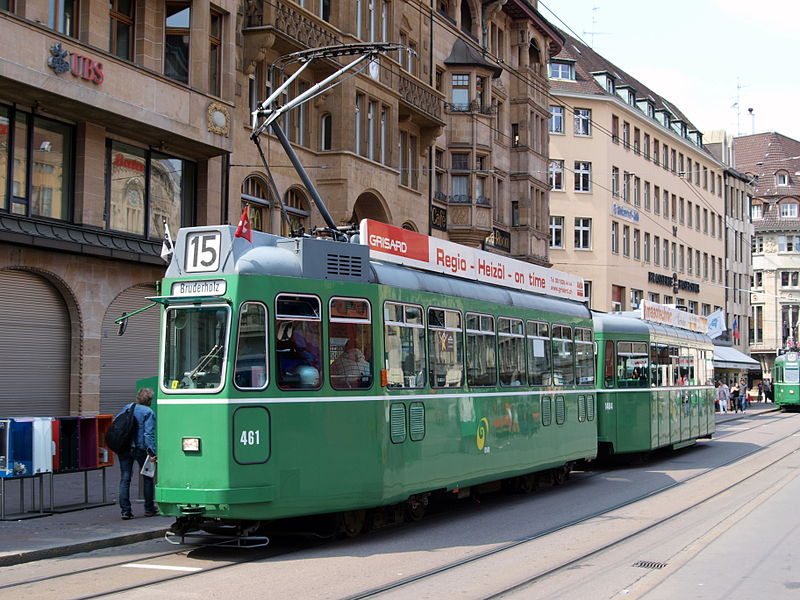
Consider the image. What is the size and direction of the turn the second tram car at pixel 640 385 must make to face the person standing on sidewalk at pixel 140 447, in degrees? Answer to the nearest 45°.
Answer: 0° — it already faces them

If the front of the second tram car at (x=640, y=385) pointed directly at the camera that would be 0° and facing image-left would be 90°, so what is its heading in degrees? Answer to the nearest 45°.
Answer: approximately 45°

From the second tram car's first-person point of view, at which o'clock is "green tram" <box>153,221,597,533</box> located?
The green tram is roughly at 11 o'clock from the second tram car.

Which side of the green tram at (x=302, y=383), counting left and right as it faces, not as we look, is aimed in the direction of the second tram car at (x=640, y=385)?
back

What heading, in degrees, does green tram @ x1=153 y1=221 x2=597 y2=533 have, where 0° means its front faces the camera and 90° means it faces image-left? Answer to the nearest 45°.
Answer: approximately 45°

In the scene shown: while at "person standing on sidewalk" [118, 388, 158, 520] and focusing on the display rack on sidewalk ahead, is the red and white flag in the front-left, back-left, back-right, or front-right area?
back-left

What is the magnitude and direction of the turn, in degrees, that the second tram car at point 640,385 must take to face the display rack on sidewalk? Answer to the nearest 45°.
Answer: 0° — it already faces it

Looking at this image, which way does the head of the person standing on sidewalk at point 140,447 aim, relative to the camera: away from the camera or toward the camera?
away from the camera
